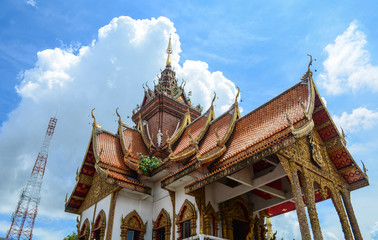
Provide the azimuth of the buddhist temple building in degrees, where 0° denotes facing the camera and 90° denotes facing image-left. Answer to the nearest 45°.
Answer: approximately 315°
